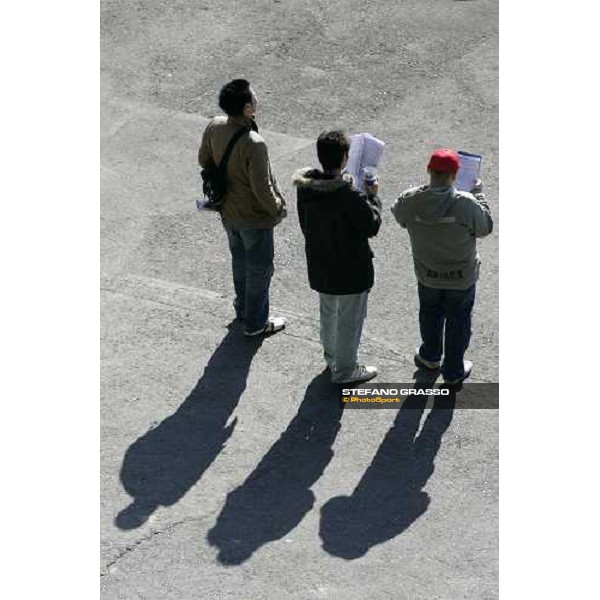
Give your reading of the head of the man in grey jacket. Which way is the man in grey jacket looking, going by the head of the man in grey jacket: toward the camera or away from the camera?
away from the camera

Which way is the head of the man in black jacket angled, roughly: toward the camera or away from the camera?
away from the camera

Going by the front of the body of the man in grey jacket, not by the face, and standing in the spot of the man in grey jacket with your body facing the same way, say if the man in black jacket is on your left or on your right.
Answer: on your left

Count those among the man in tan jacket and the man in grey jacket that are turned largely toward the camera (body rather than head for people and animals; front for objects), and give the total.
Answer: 0

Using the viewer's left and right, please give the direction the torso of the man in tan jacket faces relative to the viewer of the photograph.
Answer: facing away from the viewer and to the right of the viewer

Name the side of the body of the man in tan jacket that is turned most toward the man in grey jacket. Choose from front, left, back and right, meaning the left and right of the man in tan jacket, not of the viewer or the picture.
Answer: right

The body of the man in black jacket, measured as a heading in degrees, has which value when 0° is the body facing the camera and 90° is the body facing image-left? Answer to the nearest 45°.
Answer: approximately 225°

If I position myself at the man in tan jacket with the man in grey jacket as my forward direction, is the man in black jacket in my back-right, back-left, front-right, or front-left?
front-right

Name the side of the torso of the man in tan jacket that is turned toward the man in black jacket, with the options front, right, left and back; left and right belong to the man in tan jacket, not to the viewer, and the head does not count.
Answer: right

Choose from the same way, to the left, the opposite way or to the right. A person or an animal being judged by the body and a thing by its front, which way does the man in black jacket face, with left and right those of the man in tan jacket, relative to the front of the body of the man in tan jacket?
the same way

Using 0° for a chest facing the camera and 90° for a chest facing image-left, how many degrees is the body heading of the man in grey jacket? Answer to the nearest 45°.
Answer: approximately 180°
